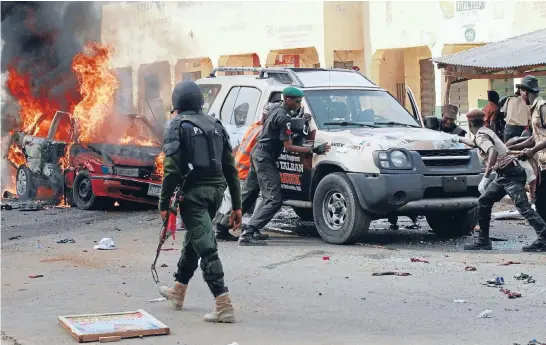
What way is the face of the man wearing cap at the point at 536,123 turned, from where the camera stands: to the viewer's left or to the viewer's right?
to the viewer's left

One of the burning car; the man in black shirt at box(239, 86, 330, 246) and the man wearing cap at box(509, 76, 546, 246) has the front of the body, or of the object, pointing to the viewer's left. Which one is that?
the man wearing cap

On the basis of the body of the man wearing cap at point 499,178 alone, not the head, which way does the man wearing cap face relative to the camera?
to the viewer's left

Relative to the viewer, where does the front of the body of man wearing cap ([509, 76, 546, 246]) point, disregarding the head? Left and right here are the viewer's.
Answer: facing to the left of the viewer

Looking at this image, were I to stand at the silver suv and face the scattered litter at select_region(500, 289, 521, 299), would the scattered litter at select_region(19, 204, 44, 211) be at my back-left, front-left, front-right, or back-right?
back-right

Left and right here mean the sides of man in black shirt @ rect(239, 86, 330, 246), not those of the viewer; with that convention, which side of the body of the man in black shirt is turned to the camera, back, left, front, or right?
right

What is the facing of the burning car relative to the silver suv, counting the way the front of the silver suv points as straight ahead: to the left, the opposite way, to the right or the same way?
the same way

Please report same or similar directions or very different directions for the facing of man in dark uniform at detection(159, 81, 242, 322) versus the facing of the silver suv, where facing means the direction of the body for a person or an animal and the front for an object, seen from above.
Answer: very different directions

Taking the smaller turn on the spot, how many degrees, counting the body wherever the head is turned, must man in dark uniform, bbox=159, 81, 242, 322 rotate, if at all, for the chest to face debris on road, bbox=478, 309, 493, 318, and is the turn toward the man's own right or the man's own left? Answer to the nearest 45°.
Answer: approximately 135° to the man's own right

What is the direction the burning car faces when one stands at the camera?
facing the viewer and to the right of the viewer

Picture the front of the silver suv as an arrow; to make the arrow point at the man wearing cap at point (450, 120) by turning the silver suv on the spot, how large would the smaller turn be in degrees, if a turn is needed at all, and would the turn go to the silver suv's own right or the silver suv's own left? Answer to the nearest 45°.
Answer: approximately 90° to the silver suv's own left

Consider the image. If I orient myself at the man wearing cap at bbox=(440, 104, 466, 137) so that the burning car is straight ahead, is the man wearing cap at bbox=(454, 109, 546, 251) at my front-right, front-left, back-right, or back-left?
back-left

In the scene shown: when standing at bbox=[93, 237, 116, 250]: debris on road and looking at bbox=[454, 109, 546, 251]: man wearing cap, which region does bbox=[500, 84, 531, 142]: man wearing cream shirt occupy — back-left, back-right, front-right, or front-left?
front-left

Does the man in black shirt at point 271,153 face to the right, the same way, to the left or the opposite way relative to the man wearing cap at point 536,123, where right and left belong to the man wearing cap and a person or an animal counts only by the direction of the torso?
the opposite way

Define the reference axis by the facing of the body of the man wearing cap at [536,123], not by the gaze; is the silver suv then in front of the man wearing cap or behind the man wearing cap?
in front

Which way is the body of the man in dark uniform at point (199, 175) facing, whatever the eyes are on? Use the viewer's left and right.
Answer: facing away from the viewer and to the left of the viewer
